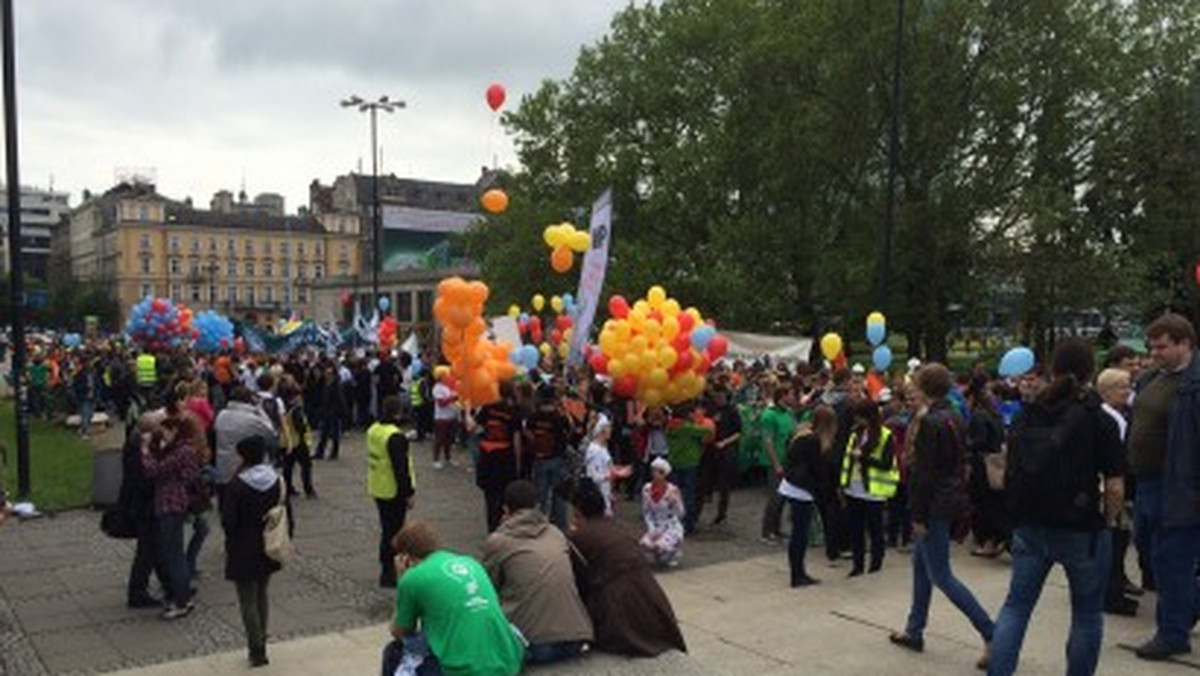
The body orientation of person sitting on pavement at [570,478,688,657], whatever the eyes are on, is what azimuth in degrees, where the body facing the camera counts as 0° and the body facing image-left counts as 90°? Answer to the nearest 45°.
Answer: approximately 135°

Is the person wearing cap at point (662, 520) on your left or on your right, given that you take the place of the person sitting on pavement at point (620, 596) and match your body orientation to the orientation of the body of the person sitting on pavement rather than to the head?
on your right

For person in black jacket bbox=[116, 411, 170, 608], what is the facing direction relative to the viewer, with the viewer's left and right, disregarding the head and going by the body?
facing to the right of the viewer

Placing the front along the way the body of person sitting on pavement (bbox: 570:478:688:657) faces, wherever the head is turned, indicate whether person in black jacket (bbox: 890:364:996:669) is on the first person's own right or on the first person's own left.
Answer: on the first person's own right

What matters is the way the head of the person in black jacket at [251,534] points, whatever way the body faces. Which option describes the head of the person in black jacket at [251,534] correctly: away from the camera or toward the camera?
away from the camera

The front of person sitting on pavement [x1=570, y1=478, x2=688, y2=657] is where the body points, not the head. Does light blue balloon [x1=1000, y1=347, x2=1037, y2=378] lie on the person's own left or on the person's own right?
on the person's own right

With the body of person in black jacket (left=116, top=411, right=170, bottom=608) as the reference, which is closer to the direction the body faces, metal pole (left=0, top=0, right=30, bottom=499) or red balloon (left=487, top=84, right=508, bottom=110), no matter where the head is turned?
the red balloon
